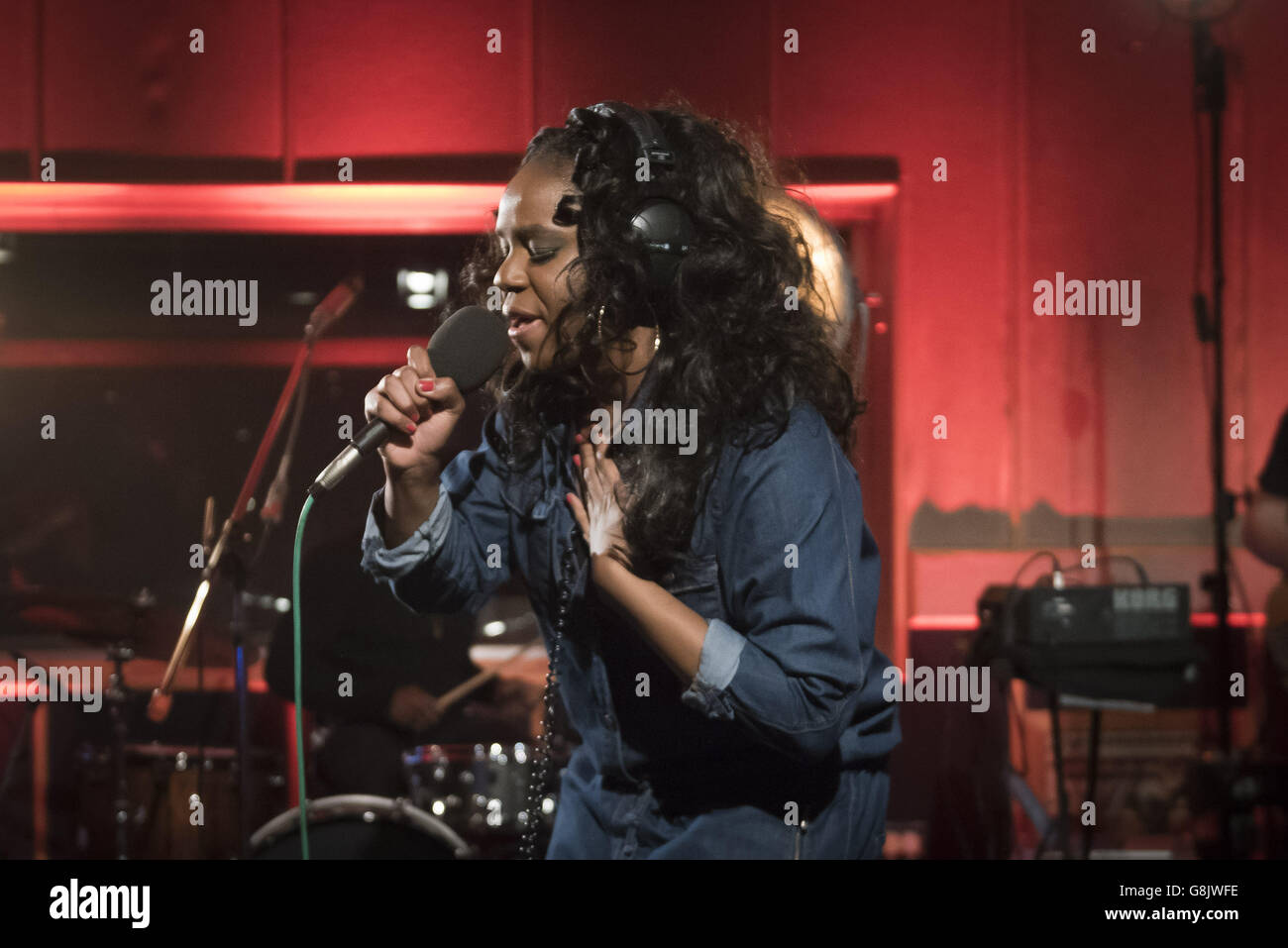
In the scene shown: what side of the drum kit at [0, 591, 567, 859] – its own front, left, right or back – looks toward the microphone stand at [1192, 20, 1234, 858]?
left

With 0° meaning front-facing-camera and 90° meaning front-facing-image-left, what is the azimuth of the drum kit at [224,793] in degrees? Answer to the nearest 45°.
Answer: approximately 0°

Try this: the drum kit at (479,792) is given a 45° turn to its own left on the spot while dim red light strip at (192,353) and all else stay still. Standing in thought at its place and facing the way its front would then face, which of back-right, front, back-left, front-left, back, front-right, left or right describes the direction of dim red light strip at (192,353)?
back

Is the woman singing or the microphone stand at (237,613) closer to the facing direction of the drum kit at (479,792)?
the woman singing

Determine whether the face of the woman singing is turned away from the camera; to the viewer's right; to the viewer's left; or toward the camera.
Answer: to the viewer's left

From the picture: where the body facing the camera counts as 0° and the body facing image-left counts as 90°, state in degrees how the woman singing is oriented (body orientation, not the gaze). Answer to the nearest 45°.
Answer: approximately 45°
